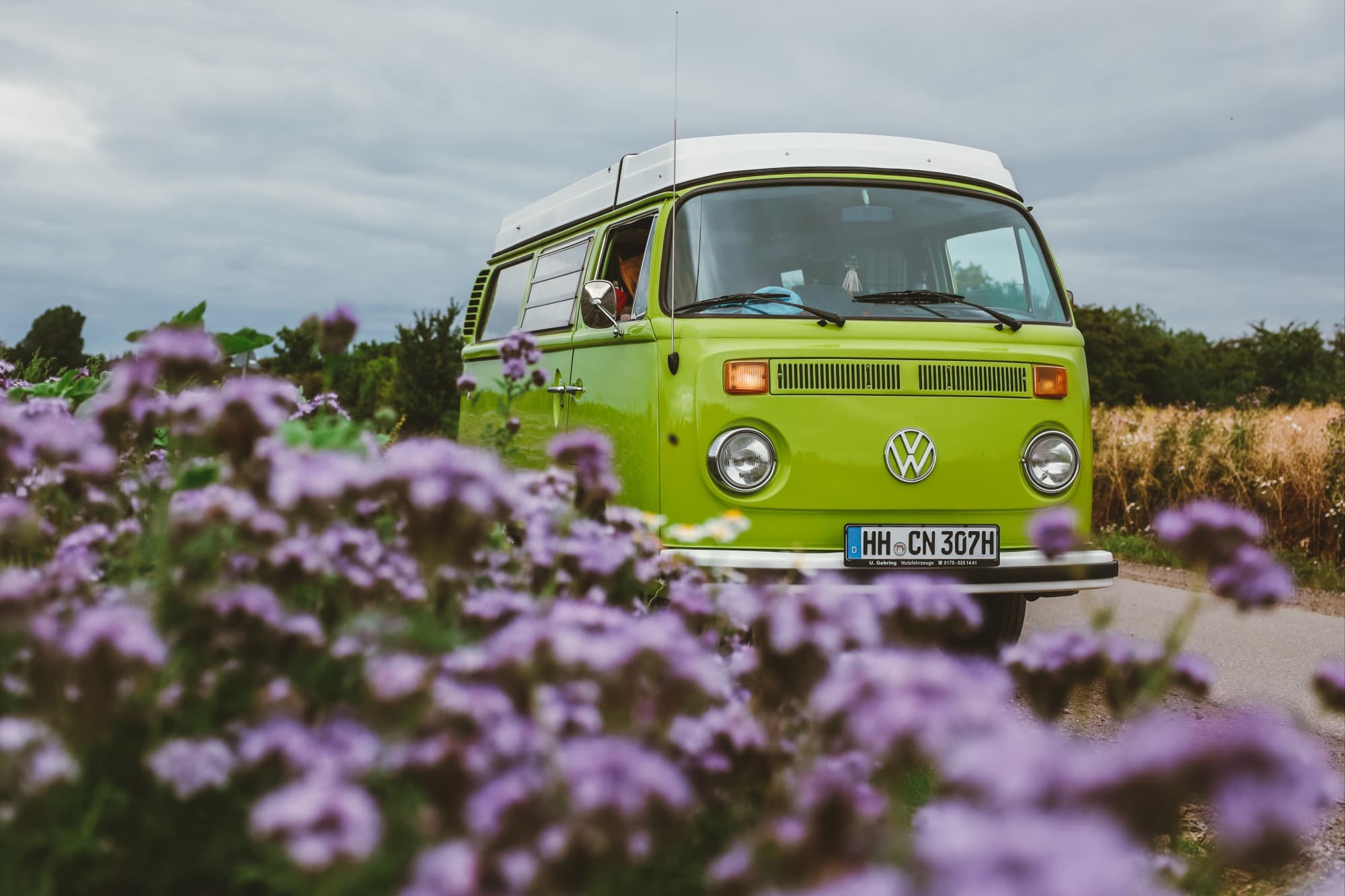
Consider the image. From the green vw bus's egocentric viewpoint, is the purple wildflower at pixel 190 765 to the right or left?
on its right

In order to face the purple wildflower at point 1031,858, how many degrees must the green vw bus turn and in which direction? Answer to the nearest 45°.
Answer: approximately 45° to its right

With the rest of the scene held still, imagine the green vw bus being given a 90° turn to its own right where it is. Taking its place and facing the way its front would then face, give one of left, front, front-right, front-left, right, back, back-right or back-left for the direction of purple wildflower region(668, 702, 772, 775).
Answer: front-left

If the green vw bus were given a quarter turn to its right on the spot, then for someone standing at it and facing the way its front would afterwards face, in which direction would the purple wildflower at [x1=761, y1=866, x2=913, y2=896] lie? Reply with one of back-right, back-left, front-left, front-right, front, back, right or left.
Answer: front-left

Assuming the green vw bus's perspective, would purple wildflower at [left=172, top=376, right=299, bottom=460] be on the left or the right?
on its right

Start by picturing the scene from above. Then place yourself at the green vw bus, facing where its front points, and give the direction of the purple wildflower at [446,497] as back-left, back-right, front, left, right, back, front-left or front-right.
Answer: front-right

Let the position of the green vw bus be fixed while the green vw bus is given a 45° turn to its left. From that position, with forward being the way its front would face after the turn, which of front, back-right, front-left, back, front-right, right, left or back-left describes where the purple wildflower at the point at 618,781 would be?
right

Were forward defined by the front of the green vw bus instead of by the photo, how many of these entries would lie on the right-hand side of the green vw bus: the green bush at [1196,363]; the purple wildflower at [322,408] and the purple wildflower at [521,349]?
2

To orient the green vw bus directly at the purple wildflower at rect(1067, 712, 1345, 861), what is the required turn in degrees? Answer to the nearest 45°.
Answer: approximately 45° to its right

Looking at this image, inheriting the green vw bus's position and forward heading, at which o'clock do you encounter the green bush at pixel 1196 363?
The green bush is roughly at 8 o'clock from the green vw bus.
